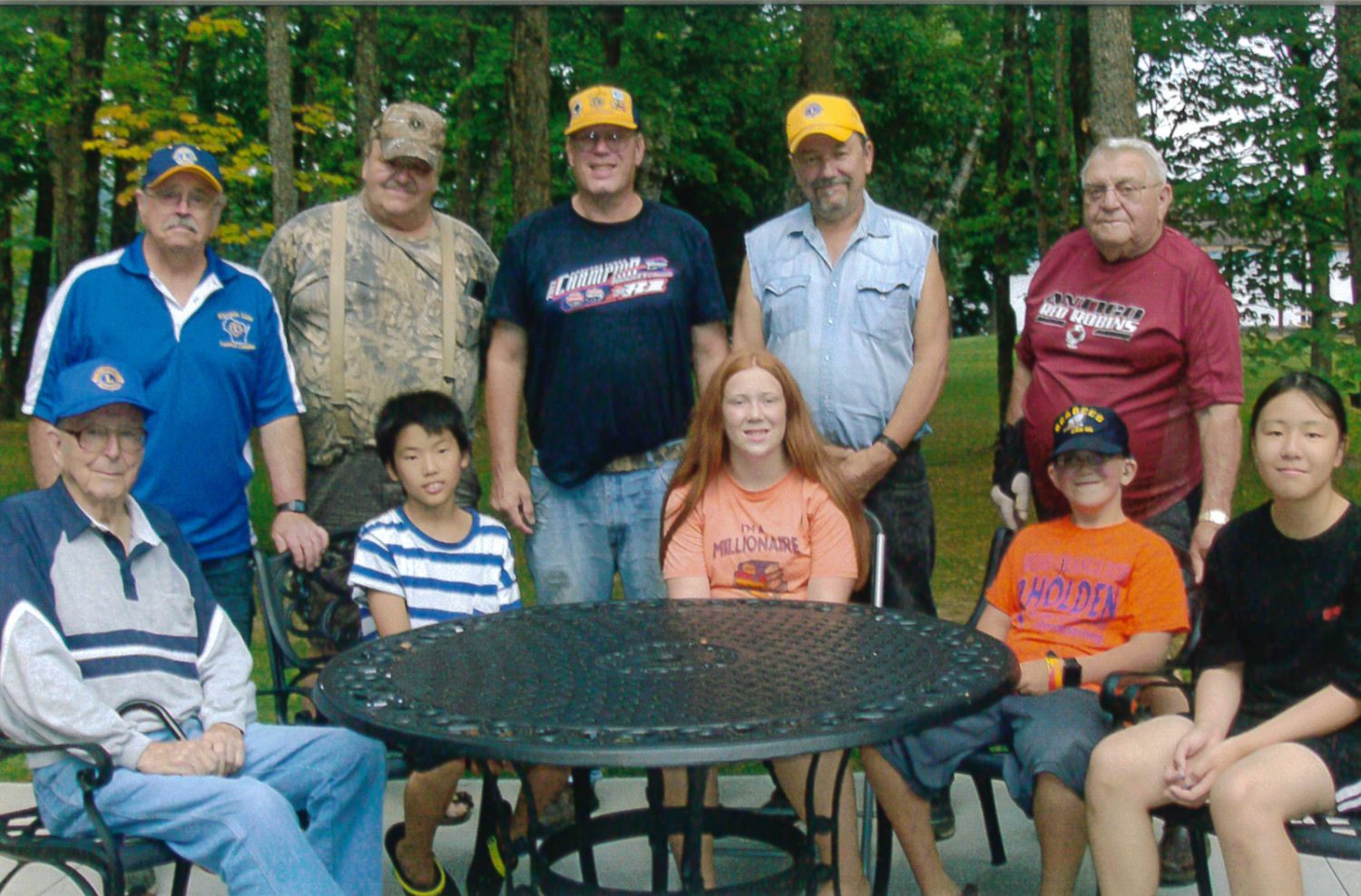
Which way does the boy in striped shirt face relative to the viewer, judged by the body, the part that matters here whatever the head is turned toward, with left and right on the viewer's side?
facing the viewer

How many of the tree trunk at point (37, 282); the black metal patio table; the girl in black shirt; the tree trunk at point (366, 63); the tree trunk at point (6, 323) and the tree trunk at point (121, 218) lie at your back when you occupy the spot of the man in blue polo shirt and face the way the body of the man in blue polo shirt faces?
4

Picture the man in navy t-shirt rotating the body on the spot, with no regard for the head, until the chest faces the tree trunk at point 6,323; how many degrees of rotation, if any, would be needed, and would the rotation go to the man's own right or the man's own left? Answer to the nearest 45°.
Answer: approximately 135° to the man's own right

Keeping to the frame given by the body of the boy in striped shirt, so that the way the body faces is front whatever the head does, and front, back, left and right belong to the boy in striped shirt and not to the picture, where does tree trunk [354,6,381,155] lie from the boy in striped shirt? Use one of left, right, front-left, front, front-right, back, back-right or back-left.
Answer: back

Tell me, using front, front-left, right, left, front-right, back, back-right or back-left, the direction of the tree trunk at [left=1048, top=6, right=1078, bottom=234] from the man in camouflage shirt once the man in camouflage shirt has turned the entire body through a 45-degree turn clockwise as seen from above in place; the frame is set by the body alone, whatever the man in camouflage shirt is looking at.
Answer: back

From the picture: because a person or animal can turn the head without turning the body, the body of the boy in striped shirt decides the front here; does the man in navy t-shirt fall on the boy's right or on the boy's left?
on the boy's left

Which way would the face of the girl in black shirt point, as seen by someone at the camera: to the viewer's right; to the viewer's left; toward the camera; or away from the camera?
toward the camera

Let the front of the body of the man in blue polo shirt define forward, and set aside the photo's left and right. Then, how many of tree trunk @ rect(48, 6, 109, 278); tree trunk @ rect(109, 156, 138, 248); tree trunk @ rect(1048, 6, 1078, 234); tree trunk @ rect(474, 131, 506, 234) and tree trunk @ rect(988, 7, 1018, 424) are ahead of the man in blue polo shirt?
0

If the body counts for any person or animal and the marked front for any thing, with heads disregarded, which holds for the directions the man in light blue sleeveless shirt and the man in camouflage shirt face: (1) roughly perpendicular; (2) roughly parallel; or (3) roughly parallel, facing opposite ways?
roughly parallel

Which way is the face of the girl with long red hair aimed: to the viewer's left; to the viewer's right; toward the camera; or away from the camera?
toward the camera

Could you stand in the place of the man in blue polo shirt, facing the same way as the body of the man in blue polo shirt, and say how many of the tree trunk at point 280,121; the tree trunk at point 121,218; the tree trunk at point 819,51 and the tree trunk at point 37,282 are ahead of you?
0

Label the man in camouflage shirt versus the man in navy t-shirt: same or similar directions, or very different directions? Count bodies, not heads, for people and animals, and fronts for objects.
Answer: same or similar directions

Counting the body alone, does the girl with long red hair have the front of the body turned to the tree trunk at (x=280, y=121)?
no

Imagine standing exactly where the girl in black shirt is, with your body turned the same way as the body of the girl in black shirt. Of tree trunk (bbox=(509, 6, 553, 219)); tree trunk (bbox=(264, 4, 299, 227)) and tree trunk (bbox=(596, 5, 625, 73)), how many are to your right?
3

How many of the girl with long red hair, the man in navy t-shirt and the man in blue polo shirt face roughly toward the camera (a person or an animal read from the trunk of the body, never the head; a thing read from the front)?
3

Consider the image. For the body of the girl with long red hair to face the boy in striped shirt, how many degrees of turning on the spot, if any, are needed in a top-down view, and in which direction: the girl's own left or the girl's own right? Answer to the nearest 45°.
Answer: approximately 90° to the girl's own right

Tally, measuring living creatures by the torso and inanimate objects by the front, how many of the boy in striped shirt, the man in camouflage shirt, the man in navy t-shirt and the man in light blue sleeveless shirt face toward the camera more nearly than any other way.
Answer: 4

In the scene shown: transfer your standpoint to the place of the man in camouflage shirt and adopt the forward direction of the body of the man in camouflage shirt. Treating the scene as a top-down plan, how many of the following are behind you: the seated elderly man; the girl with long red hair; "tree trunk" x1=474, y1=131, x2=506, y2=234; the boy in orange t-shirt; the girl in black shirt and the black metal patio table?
1
